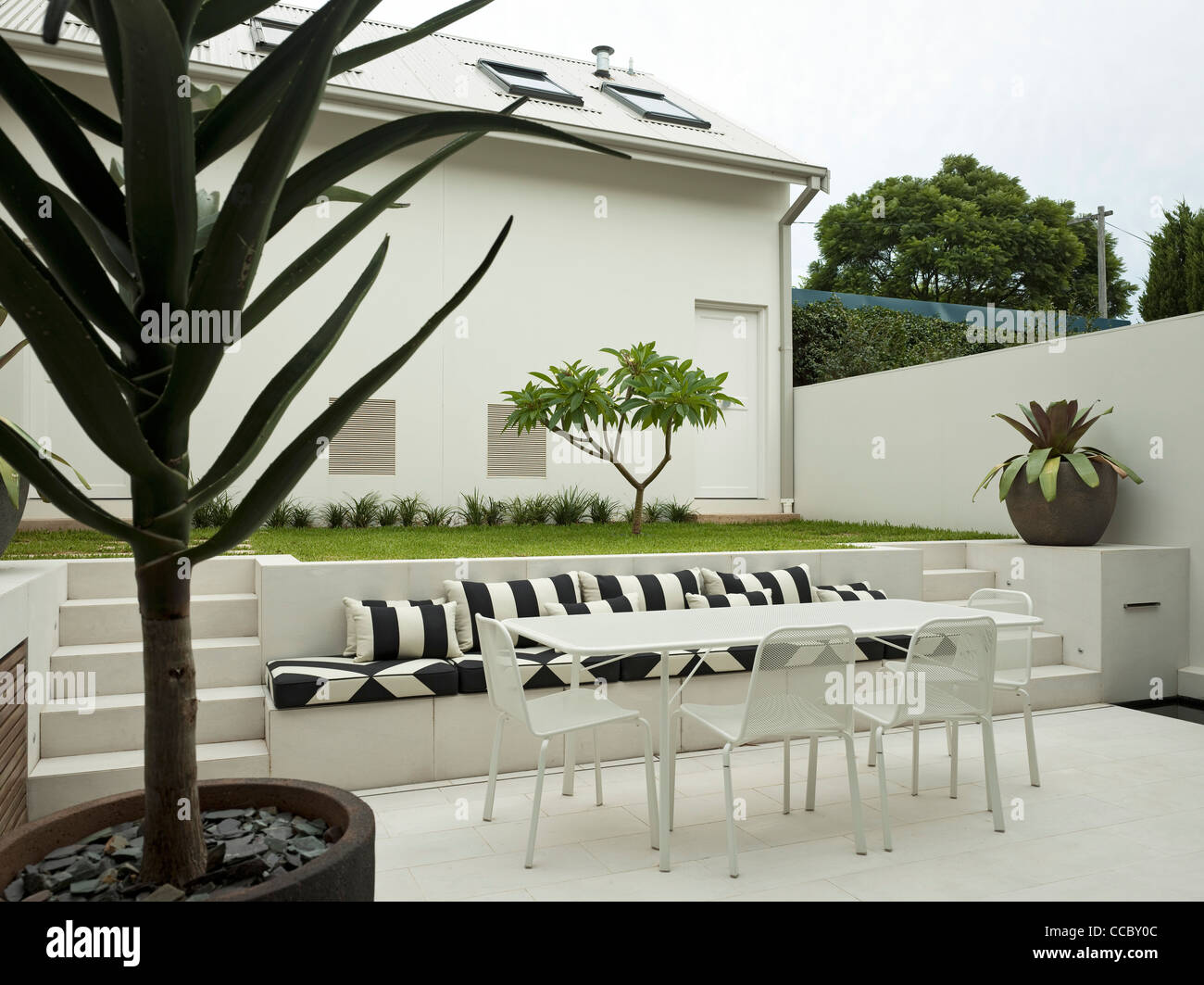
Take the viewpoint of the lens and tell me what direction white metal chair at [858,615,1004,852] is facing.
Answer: facing away from the viewer and to the left of the viewer

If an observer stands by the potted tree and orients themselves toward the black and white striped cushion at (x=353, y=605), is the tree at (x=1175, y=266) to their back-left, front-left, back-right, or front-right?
front-right

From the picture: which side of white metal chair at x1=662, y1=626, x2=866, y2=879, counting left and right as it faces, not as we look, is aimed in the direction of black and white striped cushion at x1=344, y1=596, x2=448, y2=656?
front

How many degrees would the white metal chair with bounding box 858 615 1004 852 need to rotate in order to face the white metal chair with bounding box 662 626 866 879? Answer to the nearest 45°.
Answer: approximately 90° to its left

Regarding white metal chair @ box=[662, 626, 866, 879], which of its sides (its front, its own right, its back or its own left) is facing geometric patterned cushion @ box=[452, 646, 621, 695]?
front

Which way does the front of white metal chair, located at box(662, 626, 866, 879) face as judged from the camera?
facing away from the viewer and to the left of the viewer

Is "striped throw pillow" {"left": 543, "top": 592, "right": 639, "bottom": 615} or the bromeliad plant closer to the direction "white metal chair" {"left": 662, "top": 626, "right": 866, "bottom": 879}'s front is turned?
the striped throw pillow

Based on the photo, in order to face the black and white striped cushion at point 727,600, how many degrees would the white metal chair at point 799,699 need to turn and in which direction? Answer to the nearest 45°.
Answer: approximately 45° to its right

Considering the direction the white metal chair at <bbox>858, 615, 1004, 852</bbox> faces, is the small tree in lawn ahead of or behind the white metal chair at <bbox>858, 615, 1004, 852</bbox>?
ahead

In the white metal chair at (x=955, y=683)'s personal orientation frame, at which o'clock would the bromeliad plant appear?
The bromeliad plant is roughly at 2 o'clock from the white metal chair.

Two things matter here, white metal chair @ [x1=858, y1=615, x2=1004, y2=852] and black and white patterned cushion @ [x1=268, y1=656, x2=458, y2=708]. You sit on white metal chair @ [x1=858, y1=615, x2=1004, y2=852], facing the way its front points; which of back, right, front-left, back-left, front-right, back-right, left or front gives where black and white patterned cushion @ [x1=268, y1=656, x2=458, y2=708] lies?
front-left

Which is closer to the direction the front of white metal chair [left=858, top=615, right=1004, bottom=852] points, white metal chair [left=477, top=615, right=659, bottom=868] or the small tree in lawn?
the small tree in lawn

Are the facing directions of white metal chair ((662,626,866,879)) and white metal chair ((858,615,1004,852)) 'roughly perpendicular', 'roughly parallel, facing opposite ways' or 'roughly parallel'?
roughly parallel

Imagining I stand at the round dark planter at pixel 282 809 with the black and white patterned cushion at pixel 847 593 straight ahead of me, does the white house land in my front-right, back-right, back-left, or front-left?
front-left
